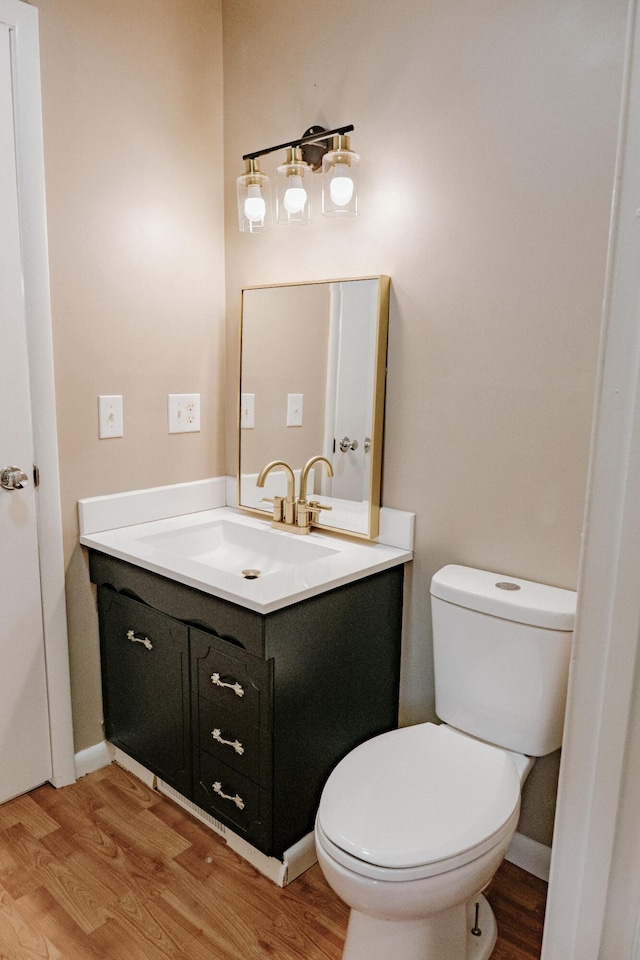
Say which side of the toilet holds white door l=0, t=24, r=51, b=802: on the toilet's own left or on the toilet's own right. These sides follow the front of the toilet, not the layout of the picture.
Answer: on the toilet's own right

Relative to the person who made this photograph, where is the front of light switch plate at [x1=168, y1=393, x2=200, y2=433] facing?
facing the viewer and to the right of the viewer

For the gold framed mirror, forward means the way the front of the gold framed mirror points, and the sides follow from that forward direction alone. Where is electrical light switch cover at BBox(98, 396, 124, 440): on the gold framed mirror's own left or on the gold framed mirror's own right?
on the gold framed mirror's own right

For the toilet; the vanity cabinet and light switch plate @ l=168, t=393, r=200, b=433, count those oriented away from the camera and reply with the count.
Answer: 0

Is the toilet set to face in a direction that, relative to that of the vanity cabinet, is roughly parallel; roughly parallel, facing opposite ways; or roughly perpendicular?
roughly parallel

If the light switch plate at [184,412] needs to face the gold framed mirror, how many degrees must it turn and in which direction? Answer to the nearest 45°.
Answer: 0° — it already faces it

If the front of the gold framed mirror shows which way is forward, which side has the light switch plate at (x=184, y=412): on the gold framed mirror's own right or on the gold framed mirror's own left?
on the gold framed mirror's own right

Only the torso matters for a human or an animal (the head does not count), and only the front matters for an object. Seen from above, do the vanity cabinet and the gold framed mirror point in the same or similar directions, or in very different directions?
same or similar directions

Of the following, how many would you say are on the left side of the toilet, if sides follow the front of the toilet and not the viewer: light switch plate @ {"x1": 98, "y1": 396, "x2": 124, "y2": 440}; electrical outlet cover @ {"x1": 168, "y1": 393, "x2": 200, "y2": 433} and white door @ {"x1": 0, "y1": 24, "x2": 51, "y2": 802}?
0

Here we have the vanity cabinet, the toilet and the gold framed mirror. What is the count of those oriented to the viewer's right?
0

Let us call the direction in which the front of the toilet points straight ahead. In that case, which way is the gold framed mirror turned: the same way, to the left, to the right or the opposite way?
the same way

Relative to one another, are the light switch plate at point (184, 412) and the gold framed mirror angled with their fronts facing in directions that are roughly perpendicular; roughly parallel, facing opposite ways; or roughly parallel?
roughly perpendicular

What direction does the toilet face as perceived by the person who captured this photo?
facing the viewer and to the left of the viewer

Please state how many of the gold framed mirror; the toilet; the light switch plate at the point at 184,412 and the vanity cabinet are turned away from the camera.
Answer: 0
